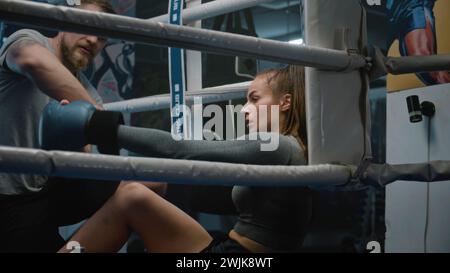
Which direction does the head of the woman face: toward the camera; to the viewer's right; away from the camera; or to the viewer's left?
to the viewer's left

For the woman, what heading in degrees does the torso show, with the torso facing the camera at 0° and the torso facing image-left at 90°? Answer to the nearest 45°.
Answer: approximately 90°

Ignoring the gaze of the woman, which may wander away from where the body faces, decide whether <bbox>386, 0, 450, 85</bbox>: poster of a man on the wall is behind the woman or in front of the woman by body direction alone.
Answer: behind
